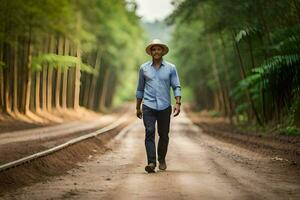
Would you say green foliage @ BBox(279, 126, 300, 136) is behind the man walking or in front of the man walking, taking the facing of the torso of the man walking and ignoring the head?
behind

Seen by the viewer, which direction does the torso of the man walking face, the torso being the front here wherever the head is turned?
toward the camera
